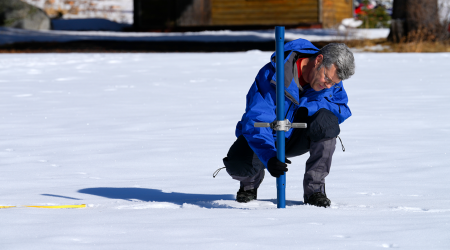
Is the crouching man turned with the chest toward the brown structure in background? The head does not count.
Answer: no

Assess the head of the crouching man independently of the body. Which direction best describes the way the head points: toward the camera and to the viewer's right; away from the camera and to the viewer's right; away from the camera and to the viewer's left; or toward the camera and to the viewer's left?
toward the camera and to the viewer's left
